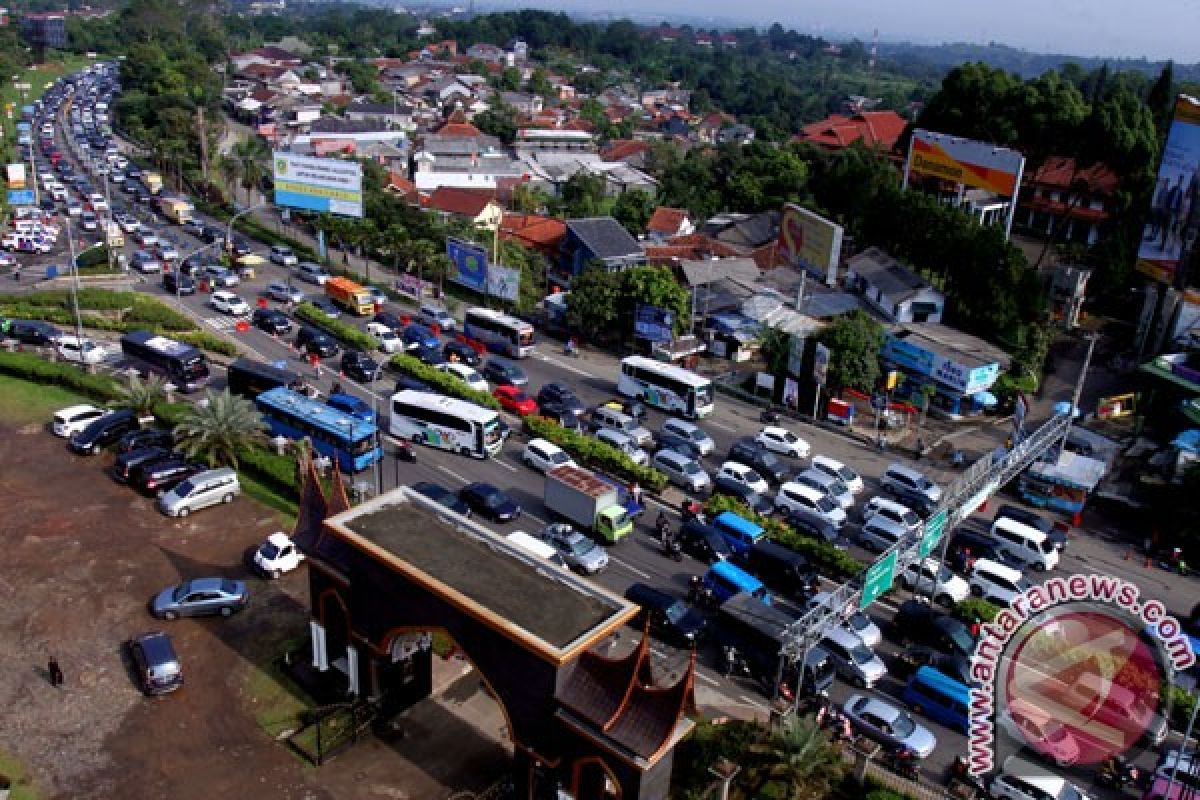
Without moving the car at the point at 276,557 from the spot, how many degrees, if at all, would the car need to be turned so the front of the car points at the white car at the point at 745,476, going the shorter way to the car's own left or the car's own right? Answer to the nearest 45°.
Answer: approximately 135° to the car's own left

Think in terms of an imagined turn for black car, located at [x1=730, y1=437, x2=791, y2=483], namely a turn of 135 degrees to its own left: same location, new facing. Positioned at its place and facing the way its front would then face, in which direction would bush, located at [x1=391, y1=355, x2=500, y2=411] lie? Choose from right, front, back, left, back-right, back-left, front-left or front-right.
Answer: left

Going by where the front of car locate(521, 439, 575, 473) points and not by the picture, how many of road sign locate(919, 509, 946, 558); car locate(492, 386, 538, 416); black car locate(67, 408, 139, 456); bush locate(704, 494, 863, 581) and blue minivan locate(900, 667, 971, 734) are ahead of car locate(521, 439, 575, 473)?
3

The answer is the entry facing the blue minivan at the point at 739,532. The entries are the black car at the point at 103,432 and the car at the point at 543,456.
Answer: the car

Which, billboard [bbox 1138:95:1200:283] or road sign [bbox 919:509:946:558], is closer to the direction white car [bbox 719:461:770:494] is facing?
the road sign

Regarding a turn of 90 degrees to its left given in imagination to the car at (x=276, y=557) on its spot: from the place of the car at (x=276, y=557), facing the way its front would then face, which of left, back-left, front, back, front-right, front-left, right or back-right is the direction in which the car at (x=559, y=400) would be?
left

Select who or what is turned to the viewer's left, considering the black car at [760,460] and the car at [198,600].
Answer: the car

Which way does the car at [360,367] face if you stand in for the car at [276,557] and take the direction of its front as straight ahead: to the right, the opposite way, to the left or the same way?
to the left

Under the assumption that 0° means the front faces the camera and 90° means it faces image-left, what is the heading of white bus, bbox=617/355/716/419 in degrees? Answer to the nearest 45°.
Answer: approximately 315°

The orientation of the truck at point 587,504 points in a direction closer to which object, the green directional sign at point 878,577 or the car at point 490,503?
the green directional sign
